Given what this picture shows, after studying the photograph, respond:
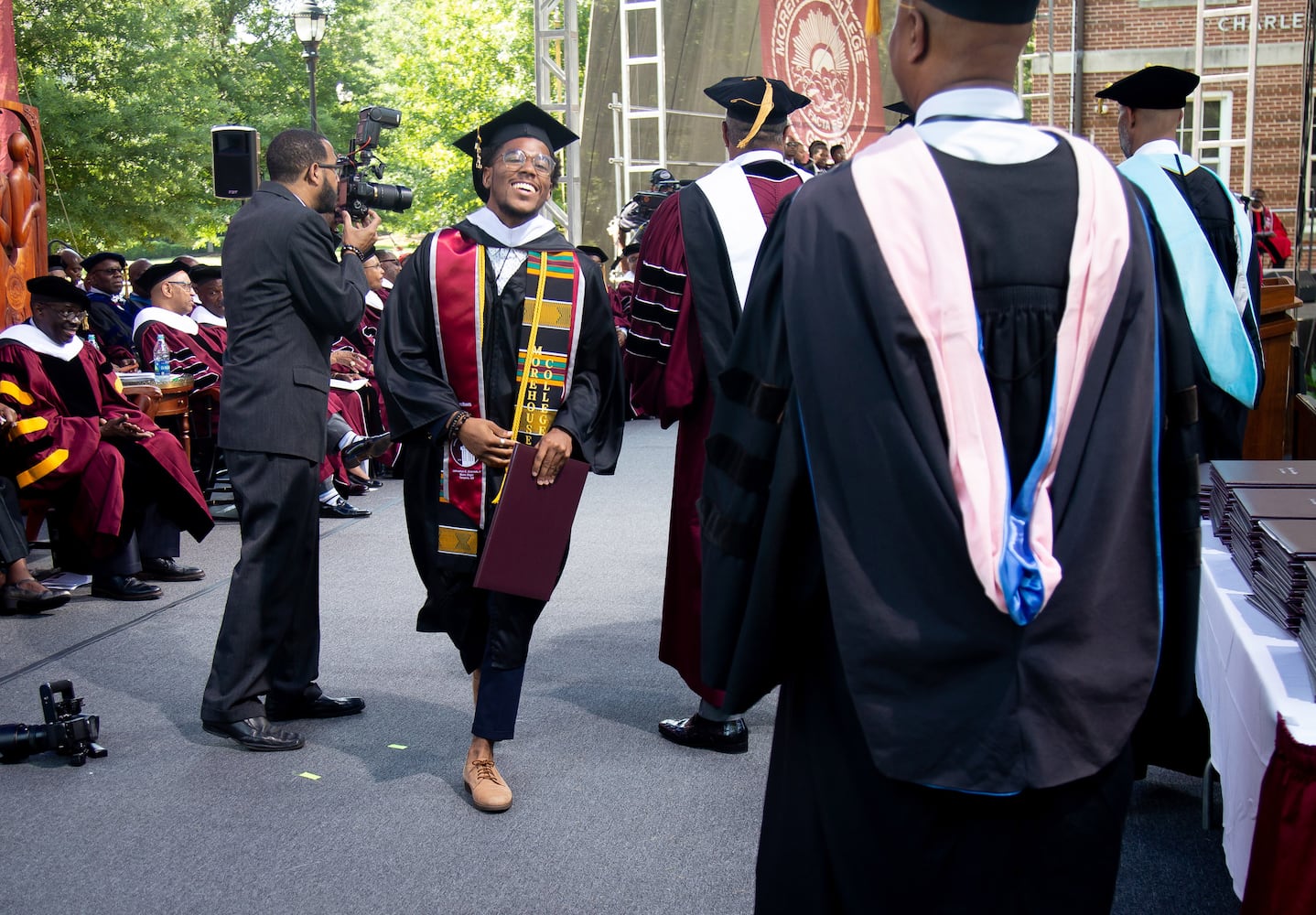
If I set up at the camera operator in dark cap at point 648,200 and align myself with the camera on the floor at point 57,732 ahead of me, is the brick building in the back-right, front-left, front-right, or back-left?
back-left

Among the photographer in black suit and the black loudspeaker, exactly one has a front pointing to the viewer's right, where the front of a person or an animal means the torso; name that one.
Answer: the photographer in black suit

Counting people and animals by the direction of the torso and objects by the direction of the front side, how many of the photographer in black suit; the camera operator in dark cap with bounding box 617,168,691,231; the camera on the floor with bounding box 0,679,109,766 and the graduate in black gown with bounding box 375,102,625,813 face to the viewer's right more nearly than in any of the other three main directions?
1

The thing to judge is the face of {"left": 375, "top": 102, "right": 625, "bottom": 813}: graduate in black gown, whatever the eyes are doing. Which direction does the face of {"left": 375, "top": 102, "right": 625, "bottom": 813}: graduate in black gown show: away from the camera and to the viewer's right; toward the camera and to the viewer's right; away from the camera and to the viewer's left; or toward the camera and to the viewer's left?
toward the camera and to the viewer's right

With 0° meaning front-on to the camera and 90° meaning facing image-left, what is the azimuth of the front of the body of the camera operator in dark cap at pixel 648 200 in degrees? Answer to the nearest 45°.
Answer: approximately 45°

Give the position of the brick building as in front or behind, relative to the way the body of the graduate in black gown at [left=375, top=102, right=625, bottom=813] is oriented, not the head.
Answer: behind

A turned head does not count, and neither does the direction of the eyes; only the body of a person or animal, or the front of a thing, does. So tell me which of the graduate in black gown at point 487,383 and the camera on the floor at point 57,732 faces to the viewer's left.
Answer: the camera on the floor

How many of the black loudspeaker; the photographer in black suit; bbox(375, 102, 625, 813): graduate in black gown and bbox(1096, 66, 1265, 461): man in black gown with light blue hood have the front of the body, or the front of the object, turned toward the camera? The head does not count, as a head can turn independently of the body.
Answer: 2

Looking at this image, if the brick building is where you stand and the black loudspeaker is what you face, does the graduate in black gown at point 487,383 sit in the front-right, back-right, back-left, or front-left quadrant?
front-left

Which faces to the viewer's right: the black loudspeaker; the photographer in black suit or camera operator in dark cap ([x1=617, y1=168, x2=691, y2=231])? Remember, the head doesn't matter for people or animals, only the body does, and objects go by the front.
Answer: the photographer in black suit

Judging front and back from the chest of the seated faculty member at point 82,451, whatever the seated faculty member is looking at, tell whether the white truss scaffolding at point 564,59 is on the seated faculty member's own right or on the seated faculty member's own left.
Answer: on the seated faculty member's own left

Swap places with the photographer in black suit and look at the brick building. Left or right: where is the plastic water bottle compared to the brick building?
left

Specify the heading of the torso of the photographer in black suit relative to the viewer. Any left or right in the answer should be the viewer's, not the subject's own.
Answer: facing to the right of the viewer

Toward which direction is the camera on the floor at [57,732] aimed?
to the viewer's left

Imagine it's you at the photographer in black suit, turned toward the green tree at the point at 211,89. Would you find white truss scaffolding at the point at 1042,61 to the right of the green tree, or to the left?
right

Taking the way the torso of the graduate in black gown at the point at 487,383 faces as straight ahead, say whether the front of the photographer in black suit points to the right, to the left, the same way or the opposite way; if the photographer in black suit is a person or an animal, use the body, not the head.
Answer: to the left

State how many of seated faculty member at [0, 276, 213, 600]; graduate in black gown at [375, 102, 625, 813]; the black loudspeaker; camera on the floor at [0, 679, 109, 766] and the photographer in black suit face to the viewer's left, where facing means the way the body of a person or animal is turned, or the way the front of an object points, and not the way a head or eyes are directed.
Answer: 1

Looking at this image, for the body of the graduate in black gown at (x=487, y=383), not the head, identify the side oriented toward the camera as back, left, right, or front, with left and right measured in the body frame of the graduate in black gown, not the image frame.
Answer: front

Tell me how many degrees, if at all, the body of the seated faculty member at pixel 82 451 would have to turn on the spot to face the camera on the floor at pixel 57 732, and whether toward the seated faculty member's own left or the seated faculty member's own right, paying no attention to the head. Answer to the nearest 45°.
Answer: approximately 45° to the seated faculty member's own right
